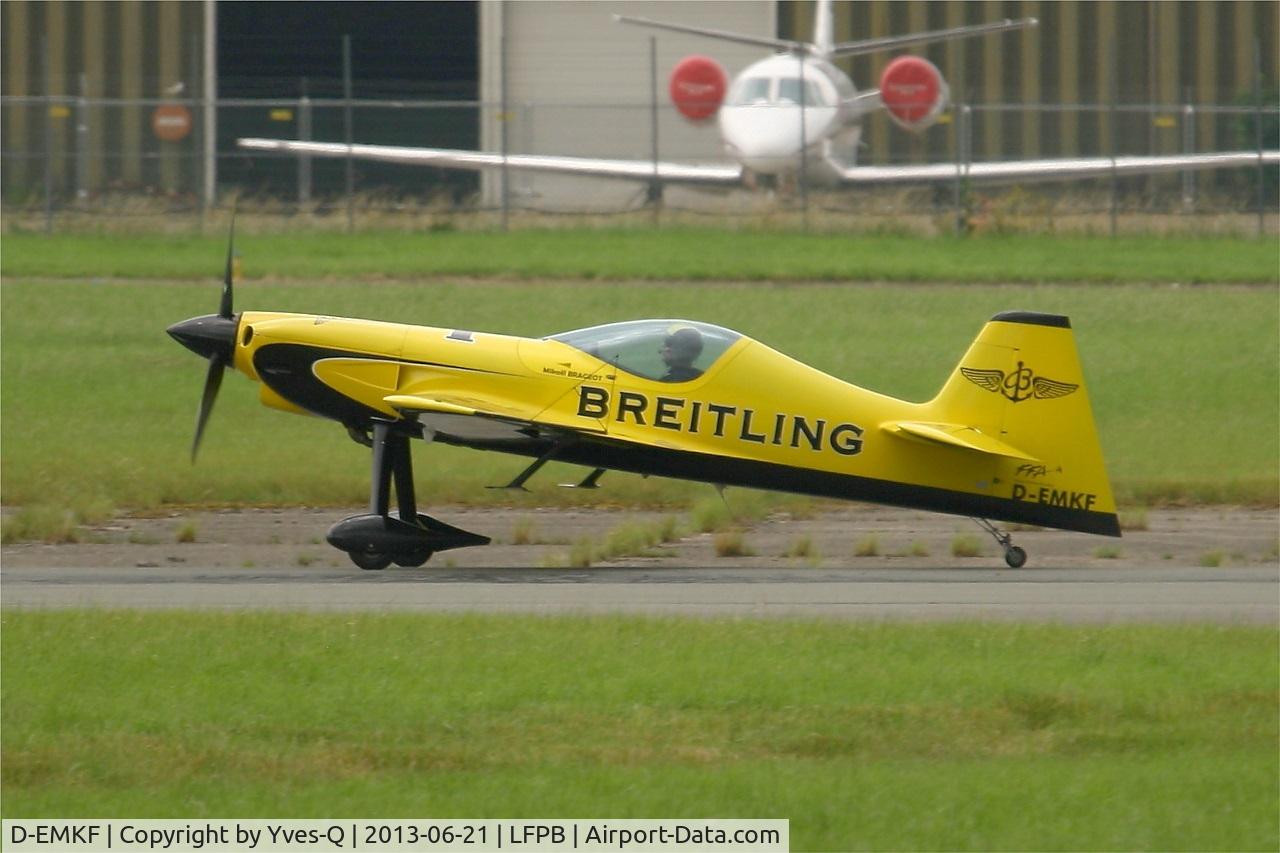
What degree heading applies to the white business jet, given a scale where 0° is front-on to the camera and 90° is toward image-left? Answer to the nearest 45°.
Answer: approximately 0°

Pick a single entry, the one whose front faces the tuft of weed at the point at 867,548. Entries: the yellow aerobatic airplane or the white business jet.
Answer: the white business jet

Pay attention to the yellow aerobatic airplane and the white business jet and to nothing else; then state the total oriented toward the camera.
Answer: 1

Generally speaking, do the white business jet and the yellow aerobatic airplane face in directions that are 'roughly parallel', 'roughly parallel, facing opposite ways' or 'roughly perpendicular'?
roughly perpendicular

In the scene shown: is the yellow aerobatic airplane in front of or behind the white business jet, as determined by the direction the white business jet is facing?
in front

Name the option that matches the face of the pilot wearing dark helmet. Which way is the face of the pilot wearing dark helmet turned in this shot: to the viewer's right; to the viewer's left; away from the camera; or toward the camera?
to the viewer's left

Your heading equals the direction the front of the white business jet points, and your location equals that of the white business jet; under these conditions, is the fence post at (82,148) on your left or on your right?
on your right

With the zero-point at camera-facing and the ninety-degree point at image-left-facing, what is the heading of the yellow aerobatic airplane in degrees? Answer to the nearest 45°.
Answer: approximately 90°

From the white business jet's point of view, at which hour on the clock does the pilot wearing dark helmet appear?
The pilot wearing dark helmet is roughly at 12 o'clock from the white business jet.

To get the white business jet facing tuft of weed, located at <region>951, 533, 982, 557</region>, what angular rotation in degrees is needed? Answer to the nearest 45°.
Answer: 0° — it already faces it

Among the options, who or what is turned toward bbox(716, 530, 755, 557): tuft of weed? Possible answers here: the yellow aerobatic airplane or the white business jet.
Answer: the white business jet

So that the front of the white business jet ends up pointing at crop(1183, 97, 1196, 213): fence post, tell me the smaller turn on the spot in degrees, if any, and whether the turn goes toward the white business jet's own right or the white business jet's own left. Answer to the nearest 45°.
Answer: approximately 90° to the white business jet's own left
